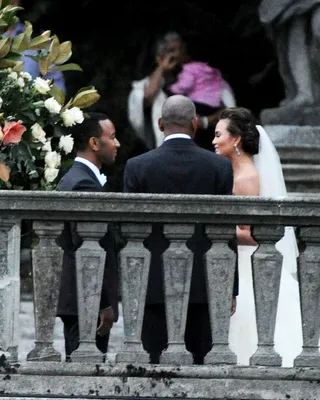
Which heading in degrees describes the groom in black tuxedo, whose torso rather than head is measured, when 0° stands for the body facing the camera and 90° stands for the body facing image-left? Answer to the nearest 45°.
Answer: approximately 270°

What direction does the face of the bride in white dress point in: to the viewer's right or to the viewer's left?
to the viewer's left

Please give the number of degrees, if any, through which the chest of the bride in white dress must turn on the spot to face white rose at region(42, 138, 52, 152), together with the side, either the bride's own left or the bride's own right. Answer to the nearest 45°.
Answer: approximately 45° to the bride's own left

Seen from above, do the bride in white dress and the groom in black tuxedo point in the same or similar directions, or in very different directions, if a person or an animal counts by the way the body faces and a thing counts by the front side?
very different directions

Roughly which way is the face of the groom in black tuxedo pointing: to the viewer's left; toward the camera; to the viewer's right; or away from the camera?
to the viewer's right

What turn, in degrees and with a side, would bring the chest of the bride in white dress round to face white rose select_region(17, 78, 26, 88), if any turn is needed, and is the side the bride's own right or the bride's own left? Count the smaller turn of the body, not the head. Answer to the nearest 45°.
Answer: approximately 45° to the bride's own left

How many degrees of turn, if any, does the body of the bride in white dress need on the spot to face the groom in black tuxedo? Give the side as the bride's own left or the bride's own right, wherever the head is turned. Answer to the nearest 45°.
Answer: approximately 45° to the bride's own left

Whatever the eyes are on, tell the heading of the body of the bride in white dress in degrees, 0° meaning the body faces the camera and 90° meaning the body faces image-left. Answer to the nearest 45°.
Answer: approximately 90°
